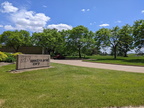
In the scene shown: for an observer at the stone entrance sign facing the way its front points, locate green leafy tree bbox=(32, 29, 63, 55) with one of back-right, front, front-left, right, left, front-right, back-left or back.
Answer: back-left

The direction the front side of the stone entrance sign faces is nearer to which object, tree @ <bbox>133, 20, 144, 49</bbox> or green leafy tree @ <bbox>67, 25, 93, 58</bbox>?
the tree

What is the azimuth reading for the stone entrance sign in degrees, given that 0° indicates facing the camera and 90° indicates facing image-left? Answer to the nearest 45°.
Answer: approximately 315°

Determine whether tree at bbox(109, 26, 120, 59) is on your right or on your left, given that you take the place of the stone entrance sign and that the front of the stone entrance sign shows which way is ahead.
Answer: on your left

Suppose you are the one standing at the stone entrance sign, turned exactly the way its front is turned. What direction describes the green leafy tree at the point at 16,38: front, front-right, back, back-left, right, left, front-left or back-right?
back-left

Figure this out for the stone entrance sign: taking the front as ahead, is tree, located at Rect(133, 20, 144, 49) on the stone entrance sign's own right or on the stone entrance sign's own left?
on the stone entrance sign's own left

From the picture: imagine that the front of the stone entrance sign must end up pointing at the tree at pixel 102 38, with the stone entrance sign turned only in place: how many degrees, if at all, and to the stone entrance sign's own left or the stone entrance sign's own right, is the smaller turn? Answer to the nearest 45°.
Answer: approximately 90° to the stone entrance sign's own left

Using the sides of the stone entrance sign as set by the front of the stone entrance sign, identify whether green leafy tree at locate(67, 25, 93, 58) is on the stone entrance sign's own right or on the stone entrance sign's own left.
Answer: on the stone entrance sign's own left

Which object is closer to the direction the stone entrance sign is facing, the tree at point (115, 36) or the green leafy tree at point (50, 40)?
the tree

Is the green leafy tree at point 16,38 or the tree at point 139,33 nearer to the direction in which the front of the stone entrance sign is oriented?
the tree
